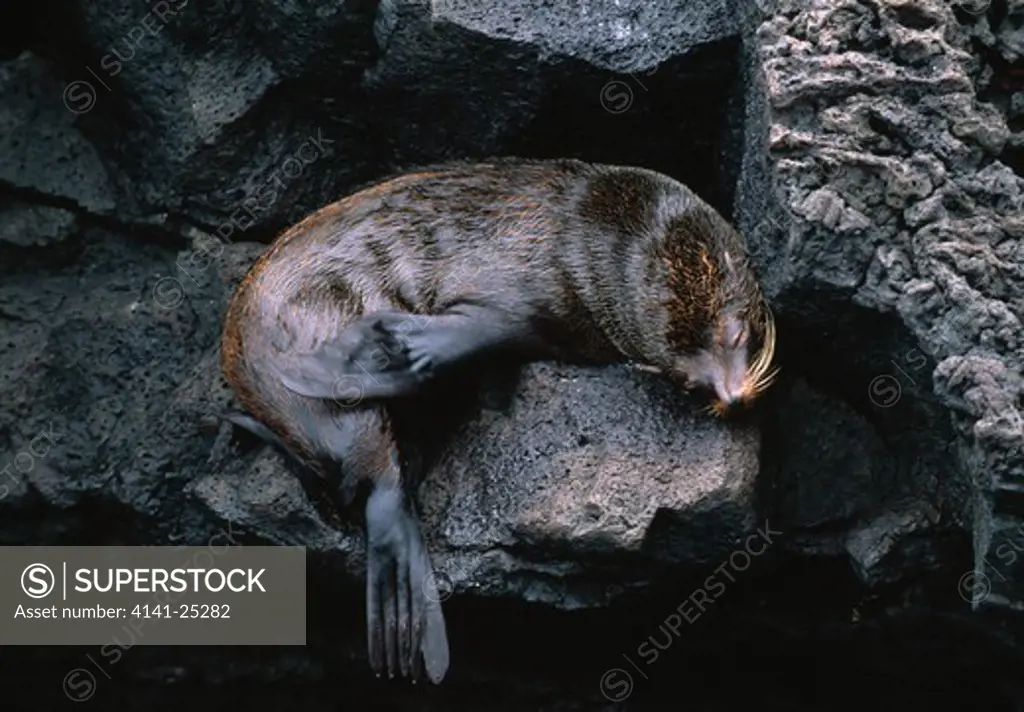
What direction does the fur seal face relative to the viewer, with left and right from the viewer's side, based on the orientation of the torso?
facing to the right of the viewer
